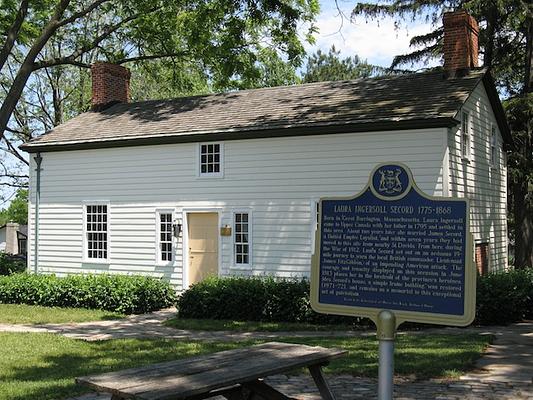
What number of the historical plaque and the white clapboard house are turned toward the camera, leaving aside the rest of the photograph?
2

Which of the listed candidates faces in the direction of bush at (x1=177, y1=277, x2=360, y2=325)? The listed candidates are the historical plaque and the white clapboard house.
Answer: the white clapboard house

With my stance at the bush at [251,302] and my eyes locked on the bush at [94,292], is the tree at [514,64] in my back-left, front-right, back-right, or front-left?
back-right

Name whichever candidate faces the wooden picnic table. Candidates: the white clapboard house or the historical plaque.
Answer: the white clapboard house

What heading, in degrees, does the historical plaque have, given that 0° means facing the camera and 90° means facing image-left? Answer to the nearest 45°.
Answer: approximately 0°

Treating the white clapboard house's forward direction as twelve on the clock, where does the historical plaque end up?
The historical plaque is roughly at 12 o'clock from the white clapboard house.

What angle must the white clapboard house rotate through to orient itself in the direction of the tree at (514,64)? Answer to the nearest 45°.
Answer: approximately 135° to its left

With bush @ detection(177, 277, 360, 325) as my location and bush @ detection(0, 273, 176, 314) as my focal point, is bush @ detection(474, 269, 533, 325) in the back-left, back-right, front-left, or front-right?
back-right

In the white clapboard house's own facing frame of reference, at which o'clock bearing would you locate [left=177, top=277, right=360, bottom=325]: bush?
The bush is roughly at 12 o'clock from the white clapboard house.

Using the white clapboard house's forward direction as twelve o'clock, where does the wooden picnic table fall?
The wooden picnic table is roughly at 12 o'clock from the white clapboard house.
